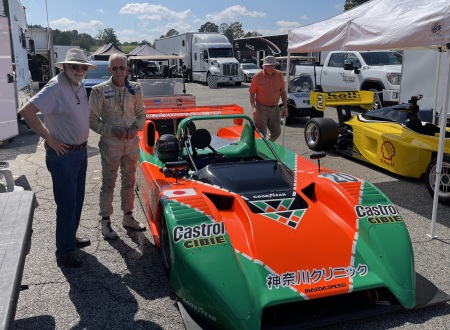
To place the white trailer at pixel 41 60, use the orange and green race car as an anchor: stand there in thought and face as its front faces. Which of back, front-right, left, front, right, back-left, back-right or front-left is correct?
back

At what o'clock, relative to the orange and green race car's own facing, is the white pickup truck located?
The white pickup truck is roughly at 8 o'clock from the orange and green race car.

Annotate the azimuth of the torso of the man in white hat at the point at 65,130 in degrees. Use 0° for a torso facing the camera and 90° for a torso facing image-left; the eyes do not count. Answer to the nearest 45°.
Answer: approximately 315°

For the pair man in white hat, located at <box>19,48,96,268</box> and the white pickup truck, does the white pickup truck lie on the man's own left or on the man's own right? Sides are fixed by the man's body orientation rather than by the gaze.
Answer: on the man's own left

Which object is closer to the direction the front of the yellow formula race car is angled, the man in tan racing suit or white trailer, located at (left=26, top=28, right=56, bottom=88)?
the man in tan racing suit
